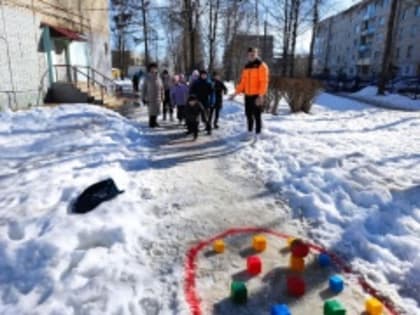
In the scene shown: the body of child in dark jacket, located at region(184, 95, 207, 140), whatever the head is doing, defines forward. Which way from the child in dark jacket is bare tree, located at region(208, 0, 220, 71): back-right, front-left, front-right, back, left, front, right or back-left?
back

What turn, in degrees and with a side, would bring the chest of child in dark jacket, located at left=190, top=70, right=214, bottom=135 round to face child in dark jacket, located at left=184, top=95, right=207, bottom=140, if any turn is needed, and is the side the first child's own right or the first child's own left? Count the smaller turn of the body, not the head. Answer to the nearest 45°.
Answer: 0° — they already face them

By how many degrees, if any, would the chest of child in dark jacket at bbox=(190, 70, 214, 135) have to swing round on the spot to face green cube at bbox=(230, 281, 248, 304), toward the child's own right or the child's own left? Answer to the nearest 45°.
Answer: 0° — they already face it

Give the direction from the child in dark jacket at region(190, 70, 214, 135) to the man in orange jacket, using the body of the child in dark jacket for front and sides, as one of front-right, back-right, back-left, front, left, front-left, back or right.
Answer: front-left

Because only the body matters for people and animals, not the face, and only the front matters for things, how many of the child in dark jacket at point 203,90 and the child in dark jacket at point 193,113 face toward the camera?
2

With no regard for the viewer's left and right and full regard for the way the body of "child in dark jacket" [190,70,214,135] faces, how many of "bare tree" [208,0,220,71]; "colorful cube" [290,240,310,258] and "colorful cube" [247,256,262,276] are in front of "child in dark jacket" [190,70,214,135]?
2

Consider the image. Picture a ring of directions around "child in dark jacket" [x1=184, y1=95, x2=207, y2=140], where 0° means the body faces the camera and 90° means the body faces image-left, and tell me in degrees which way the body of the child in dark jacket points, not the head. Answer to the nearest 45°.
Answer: approximately 0°

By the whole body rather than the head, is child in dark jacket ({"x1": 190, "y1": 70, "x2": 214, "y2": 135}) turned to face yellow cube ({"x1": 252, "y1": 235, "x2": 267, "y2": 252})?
yes

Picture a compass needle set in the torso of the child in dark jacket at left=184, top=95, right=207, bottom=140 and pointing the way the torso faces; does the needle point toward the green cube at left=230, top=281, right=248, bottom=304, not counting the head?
yes
